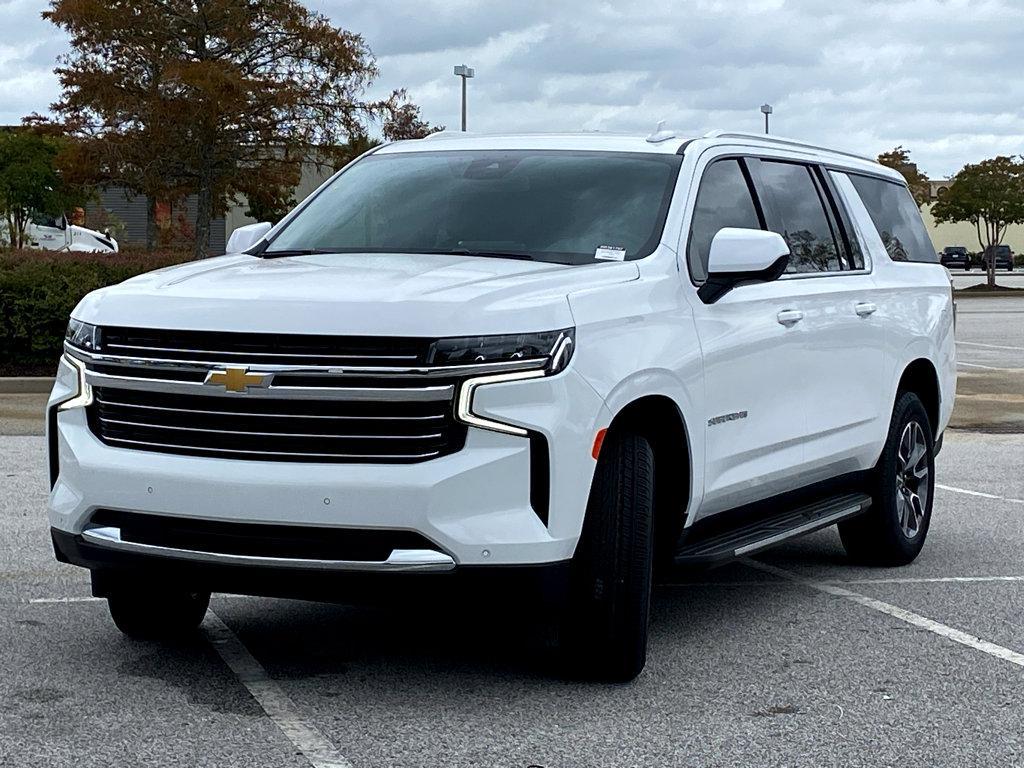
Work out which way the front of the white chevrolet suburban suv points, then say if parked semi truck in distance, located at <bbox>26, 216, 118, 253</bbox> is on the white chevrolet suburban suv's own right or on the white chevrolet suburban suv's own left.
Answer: on the white chevrolet suburban suv's own right

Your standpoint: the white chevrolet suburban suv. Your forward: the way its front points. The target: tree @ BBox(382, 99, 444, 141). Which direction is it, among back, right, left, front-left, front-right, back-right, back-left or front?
back-right

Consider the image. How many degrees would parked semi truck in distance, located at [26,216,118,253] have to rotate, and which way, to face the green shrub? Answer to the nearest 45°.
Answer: approximately 90° to its right

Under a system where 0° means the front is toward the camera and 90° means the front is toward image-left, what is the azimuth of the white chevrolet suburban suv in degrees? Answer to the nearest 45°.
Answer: approximately 45°

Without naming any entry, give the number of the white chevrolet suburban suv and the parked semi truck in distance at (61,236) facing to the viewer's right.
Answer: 1

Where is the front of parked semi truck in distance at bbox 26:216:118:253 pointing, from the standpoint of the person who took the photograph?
facing to the right of the viewer

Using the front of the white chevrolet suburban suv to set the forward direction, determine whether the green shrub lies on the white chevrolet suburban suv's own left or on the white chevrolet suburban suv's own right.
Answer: on the white chevrolet suburban suv's own right

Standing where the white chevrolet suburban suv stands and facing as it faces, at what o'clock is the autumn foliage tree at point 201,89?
The autumn foliage tree is roughly at 4 o'clock from the white chevrolet suburban suv.
